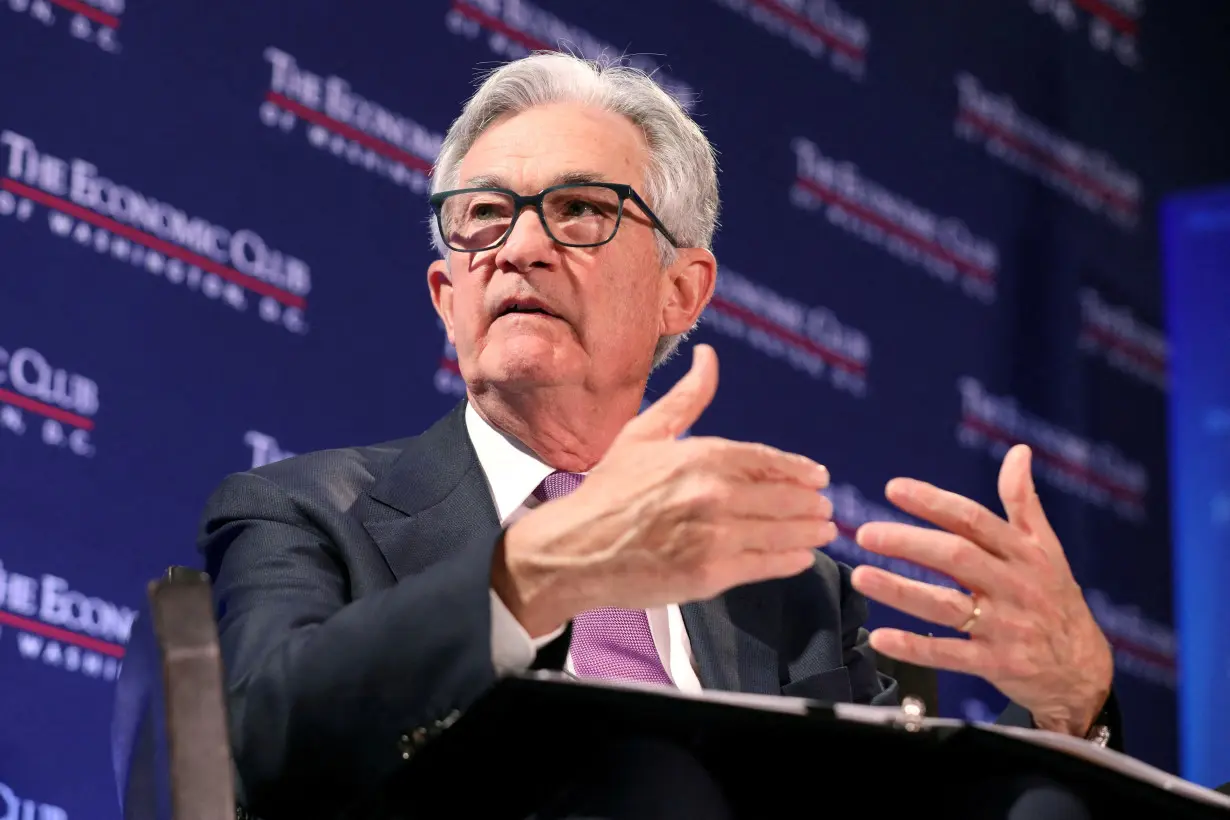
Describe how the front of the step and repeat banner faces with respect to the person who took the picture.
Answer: facing the viewer and to the right of the viewer

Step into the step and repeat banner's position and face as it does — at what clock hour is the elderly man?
The elderly man is roughly at 1 o'clock from the step and repeat banner.

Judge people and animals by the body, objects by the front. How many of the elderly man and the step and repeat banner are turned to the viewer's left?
0

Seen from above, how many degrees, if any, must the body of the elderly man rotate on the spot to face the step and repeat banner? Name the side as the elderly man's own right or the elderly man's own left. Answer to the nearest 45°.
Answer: approximately 180°

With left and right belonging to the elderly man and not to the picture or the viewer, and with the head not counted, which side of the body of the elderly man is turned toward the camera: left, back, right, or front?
front
